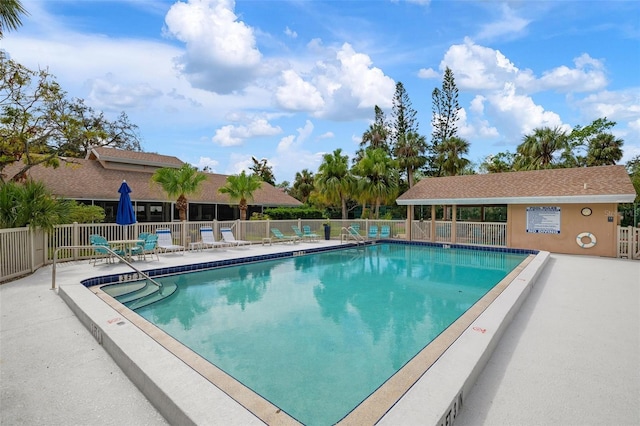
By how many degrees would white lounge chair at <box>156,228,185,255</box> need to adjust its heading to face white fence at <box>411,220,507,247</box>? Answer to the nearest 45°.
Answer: approximately 45° to its left

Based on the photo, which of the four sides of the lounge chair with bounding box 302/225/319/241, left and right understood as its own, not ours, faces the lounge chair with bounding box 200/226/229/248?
right

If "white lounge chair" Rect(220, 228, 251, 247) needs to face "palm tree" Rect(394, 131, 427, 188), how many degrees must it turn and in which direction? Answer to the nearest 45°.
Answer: approximately 90° to its left

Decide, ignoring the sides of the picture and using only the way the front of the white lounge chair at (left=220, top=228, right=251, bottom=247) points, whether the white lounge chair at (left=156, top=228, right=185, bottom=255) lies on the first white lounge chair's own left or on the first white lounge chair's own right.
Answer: on the first white lounge chair's own right

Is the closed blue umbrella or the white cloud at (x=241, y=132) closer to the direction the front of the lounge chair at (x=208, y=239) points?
the closed blue umbrella

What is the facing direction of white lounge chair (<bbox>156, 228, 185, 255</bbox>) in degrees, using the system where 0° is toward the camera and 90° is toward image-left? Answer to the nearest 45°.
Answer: approximately 315°

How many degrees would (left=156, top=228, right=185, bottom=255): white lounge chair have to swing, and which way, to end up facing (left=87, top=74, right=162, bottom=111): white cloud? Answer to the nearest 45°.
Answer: approximately 135° to its left

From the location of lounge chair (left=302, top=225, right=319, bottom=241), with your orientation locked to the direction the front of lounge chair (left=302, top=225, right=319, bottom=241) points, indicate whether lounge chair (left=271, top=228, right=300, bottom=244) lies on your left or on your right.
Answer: on your right

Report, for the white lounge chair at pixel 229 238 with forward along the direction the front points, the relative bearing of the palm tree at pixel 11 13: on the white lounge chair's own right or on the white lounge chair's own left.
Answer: on the white lounge chair's own right
